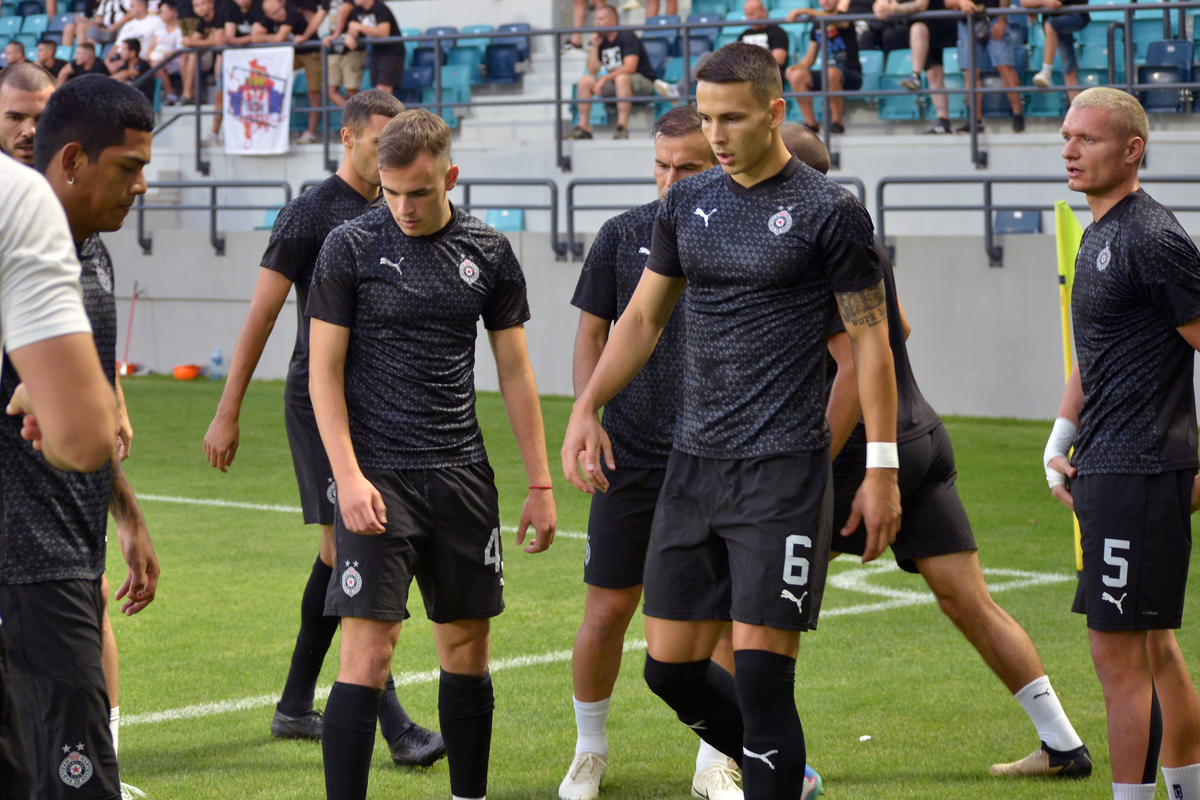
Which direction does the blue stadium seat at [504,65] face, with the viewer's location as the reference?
facing the viewer

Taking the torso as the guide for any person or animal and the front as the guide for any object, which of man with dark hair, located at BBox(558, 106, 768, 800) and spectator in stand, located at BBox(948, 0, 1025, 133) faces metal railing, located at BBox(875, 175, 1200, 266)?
the spectator in stand

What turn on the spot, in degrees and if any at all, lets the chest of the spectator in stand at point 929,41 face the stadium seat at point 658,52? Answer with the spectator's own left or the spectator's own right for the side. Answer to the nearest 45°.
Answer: approximately 90° to the spectator's own right

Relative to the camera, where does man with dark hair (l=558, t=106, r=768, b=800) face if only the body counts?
toward the camera

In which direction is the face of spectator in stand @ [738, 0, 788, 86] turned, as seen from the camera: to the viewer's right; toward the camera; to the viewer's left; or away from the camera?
toward the camera

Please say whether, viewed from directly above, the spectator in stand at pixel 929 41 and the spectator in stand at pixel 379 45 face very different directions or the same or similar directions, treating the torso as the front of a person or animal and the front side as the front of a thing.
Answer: same or similar directions

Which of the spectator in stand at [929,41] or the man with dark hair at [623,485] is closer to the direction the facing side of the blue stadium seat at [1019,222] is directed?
the man with dark hair

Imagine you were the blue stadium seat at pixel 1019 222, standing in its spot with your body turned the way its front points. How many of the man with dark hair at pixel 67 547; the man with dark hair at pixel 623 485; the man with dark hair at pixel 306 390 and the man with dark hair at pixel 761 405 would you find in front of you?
4

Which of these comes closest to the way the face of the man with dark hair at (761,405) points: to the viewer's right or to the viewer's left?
to the viewer's left

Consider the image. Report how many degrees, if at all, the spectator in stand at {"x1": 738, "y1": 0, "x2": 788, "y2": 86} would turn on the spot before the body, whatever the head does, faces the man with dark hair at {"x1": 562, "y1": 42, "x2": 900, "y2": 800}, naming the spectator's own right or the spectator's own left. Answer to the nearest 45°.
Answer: approximately 45° to the spectator's own left

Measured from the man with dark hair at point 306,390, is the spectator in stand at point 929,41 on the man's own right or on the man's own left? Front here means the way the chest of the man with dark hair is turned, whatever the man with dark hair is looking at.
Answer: on the man's own left

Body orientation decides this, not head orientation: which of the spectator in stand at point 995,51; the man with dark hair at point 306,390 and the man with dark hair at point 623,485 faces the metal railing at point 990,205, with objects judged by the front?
the spectator in stand

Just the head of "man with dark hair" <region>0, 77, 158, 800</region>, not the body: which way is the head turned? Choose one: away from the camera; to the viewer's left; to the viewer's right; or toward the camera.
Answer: to the viewer's right

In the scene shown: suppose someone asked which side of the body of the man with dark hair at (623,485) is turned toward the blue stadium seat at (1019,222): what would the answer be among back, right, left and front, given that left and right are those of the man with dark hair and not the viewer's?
back

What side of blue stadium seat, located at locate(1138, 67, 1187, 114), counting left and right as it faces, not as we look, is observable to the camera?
front

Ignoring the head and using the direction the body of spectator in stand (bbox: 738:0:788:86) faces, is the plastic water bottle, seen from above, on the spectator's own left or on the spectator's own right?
on the spectator's own right

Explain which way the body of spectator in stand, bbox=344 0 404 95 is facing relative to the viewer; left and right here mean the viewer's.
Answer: facing the viewer and to the left of the viewer

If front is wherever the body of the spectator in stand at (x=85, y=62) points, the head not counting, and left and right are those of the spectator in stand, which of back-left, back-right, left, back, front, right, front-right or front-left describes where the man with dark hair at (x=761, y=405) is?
front-left
